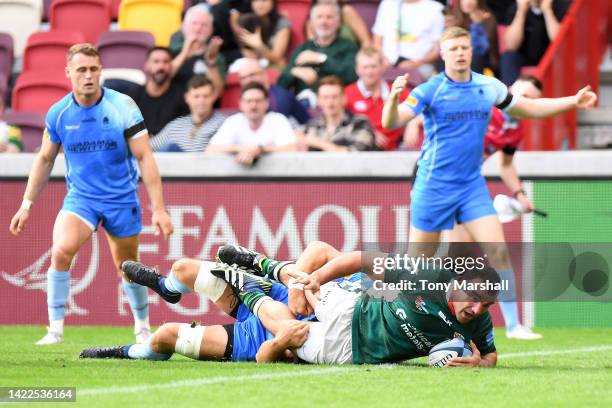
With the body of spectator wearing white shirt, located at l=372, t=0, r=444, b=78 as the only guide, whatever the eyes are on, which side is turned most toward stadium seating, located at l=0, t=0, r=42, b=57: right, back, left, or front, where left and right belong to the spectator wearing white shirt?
right

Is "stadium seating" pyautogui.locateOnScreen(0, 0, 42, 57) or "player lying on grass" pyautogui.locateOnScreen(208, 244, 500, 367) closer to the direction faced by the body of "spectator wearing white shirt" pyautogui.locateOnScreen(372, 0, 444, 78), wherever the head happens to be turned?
the player lying on grass

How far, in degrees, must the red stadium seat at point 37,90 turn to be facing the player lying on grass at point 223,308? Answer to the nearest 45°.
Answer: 0° — it already faces them

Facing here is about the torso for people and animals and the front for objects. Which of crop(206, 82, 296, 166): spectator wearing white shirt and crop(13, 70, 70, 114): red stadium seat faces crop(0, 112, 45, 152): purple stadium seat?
crop(13, 70, 70, 114): red stadium seat

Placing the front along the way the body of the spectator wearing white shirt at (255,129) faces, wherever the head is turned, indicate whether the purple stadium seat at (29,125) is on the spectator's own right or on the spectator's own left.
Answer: on the spectator's own right

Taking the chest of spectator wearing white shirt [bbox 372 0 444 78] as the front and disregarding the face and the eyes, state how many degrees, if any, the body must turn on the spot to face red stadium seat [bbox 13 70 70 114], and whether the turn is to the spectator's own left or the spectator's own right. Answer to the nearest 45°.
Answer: approximately 90° to the spectator's own right

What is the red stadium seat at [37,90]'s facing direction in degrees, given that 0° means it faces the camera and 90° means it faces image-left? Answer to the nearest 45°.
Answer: approximately 0°
